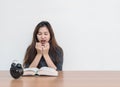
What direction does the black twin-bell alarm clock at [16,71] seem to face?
away from the camera

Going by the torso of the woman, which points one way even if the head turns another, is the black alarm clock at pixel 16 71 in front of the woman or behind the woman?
in front

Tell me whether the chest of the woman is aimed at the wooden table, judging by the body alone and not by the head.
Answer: yes
